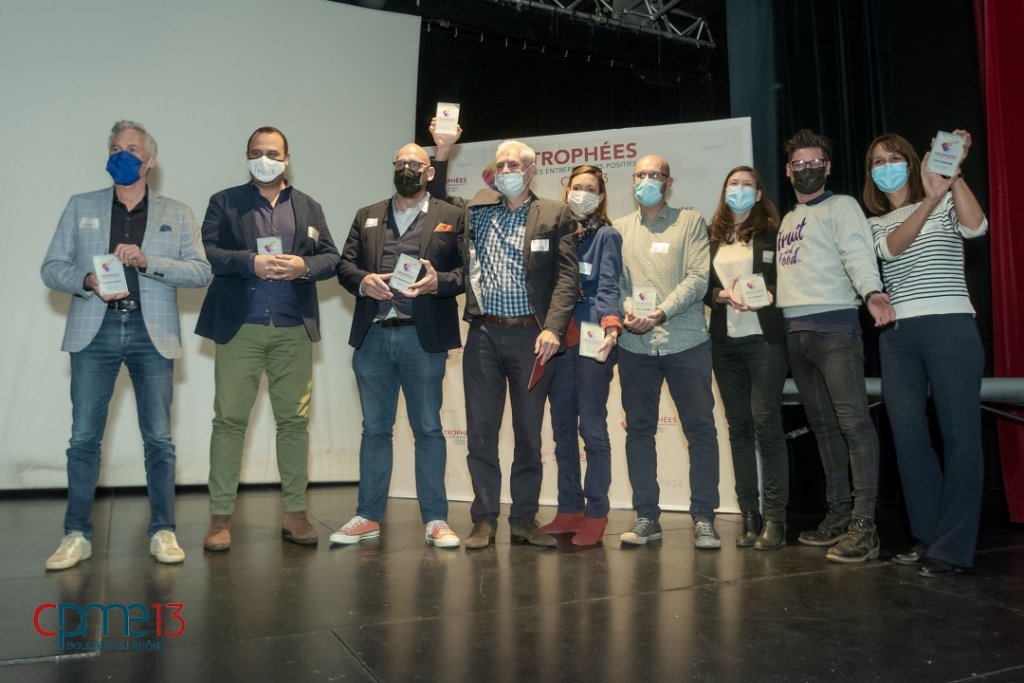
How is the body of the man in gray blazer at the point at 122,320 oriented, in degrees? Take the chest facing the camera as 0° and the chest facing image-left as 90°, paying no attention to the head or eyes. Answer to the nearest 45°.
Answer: approximately 0°

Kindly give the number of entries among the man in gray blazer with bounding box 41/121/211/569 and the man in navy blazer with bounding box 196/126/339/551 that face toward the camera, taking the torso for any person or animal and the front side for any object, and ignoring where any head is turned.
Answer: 2

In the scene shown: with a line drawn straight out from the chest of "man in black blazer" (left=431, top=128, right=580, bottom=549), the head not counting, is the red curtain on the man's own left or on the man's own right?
on the man's own left

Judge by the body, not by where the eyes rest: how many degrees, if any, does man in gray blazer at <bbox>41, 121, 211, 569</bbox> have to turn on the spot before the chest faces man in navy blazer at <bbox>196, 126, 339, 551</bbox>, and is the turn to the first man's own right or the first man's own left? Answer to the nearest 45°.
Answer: approximately 90° to the first man's own left

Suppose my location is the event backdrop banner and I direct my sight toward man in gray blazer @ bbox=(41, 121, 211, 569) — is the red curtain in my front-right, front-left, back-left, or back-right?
back-left

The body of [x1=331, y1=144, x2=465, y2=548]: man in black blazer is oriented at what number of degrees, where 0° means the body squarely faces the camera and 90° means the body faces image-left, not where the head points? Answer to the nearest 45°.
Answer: approximately 0°
